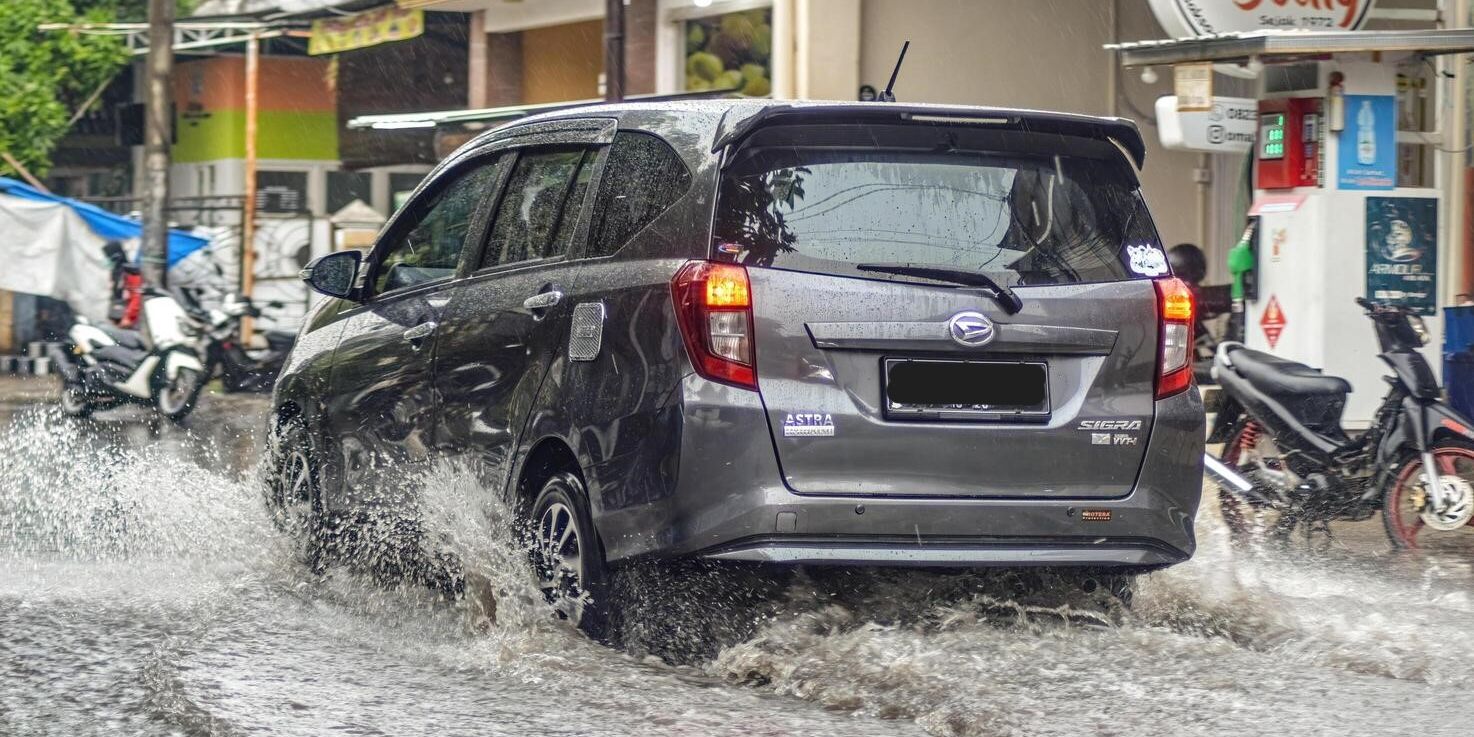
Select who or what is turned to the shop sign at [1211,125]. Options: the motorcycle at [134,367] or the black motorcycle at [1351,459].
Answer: the motorcycle

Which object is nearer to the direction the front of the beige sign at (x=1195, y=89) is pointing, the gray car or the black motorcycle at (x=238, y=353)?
the gray car

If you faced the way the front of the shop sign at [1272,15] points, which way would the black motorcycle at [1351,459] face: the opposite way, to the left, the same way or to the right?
to the left

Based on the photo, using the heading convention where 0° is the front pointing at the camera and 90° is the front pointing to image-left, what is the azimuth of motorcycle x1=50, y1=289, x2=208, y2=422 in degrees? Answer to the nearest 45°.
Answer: approximately 315°

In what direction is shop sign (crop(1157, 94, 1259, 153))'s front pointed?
toward the camera

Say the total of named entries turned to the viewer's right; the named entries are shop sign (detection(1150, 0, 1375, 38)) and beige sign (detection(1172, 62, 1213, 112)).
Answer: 0

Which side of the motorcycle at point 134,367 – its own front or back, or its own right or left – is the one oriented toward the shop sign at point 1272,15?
front

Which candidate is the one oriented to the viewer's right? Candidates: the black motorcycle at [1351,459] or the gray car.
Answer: the black motorcycle

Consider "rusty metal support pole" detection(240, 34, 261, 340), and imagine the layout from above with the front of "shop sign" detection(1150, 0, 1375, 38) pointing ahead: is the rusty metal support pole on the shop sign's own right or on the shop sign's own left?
on the shop sign's own right

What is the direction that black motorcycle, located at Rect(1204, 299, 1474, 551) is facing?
to the viewer's right

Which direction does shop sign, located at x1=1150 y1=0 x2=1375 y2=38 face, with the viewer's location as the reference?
facing the viewer

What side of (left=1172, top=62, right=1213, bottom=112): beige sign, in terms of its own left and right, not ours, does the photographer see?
front

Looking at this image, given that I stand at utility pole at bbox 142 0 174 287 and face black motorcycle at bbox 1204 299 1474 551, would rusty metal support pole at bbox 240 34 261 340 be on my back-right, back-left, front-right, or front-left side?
back-left

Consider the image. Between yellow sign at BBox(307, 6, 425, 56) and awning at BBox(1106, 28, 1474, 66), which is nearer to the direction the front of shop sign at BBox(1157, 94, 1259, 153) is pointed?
the awning
